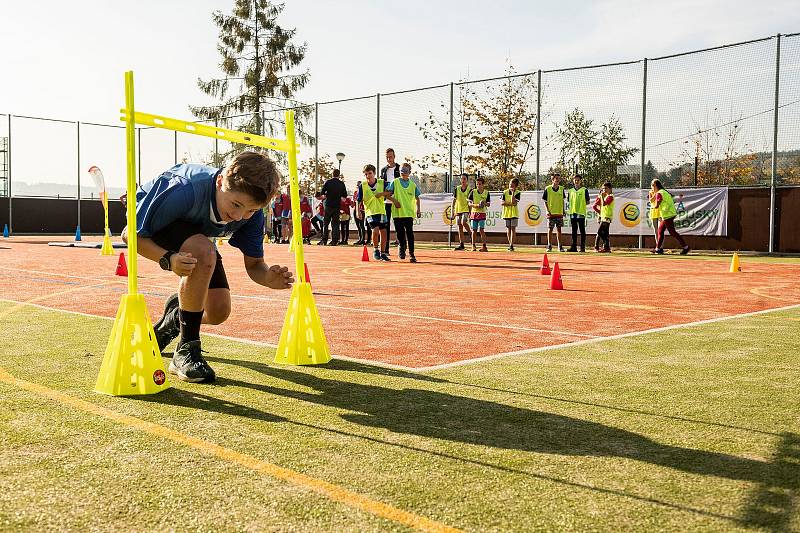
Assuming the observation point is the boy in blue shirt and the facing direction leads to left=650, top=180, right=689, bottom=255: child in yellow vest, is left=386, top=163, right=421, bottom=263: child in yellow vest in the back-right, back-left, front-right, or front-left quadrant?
front-left

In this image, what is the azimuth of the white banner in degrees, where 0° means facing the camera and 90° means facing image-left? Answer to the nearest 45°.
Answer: approximately 0°

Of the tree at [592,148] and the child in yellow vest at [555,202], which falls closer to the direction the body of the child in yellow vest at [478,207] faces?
the child in yellow vest

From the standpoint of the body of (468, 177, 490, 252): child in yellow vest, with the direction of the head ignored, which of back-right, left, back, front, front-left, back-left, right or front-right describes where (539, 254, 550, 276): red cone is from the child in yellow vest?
front

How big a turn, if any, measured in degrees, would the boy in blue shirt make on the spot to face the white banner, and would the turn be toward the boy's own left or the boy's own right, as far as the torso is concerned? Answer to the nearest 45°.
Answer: approximately 90° to the boy's own left

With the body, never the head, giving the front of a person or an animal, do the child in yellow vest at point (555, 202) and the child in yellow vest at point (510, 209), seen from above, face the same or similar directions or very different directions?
same or similar directions

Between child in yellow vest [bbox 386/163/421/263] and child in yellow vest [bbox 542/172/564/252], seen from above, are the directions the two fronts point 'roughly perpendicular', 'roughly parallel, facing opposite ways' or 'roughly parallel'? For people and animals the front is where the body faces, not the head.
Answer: roughly parallel

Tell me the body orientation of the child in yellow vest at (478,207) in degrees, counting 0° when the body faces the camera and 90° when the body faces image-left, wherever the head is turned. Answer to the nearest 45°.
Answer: approximately 0°

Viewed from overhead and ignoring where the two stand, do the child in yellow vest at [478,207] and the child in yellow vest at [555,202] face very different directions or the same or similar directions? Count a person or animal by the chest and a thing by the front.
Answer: same or similar directions

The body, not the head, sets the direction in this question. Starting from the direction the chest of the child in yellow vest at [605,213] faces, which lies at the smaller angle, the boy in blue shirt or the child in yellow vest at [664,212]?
the boy in blue shirt

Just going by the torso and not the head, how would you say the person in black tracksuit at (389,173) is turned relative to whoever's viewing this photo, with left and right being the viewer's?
facing the viewer

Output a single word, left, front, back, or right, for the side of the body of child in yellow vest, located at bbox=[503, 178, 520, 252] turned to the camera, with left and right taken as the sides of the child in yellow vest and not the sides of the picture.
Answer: front

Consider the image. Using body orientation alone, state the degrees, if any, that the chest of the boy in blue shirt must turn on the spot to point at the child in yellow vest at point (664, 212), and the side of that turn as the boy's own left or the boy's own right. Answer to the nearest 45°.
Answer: approximately 90° to the boy's own left

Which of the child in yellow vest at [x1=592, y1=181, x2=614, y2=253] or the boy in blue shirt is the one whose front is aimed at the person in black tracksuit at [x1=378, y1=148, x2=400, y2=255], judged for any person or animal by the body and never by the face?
the child in yellow vest

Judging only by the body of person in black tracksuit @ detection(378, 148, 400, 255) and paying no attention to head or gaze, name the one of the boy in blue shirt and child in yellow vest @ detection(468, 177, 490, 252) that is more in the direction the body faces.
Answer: the boy in blue shirt
